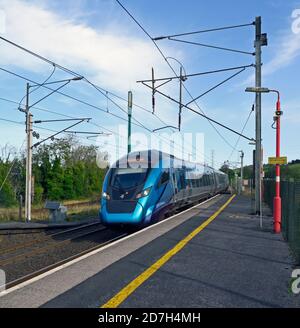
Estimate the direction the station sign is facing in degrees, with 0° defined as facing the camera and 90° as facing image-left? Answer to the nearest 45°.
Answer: approximately 0°

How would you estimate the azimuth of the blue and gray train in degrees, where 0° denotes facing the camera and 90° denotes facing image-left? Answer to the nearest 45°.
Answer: approximately 45°

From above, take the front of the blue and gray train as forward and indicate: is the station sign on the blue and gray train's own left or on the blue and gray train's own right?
on the blue and gray train's own left

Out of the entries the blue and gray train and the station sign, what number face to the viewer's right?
0

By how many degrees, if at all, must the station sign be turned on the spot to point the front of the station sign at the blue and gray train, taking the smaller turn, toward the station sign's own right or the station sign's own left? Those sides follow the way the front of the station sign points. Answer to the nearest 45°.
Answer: approximately 90° to the station sign's own right

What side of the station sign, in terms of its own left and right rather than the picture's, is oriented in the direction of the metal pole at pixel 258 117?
back
